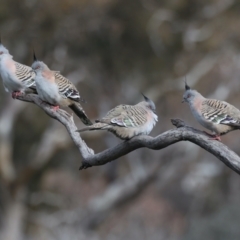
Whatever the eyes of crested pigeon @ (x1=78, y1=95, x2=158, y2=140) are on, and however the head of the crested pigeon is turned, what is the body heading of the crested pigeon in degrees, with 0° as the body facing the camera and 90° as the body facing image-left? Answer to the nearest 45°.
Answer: approximately 270°

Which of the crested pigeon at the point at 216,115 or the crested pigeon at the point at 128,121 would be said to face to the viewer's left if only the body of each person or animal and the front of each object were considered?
the crested pigeon at the point at 216,115

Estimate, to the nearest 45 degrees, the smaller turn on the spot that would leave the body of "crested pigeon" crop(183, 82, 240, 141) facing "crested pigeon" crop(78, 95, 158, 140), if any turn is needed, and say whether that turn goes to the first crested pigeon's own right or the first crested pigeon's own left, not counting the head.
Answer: approximately 45° to the first crested pigeon's own left

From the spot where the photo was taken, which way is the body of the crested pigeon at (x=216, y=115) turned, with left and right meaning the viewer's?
facing to the left of the viewer

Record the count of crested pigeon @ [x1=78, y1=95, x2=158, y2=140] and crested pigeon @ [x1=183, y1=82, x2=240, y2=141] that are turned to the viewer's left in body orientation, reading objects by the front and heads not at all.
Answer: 1

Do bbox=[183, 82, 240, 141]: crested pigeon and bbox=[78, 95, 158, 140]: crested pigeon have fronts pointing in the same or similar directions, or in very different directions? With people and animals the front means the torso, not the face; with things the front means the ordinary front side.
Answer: very different directions
